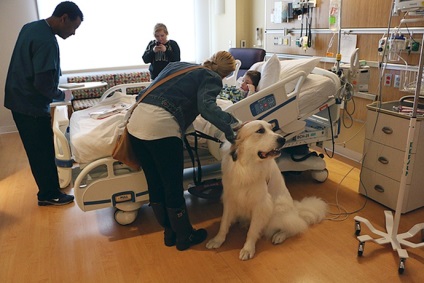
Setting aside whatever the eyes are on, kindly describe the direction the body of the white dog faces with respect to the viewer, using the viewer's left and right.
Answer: facing the viewer and to the left of the viewer

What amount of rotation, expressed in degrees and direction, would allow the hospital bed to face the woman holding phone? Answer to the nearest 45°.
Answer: approximately 135° to its right

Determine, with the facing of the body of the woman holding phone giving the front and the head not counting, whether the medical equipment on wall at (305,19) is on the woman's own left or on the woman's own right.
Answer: on the woman's own left

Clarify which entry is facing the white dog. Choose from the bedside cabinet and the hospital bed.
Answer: the bedside cabinet

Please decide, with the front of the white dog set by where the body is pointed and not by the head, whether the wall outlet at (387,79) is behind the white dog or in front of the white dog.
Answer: behind

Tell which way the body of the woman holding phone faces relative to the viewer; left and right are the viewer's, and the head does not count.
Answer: facing the viewer

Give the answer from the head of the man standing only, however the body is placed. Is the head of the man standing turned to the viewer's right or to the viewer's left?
to the viewer's right

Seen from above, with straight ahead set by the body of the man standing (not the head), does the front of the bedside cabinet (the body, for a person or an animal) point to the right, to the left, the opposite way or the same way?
the opposite way

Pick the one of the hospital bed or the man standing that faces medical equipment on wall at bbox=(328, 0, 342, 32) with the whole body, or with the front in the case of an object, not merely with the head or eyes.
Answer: the man standing

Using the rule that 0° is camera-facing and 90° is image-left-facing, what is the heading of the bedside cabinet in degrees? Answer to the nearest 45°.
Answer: approximately 45°

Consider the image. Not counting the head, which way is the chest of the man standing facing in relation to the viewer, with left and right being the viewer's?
facing to the right of the viewer

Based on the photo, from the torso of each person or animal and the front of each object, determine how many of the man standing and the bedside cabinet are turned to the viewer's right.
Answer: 1

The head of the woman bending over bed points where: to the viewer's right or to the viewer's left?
to the viewer's right

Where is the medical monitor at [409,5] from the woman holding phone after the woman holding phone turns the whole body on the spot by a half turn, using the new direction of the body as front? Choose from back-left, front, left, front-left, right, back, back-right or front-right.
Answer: back-right

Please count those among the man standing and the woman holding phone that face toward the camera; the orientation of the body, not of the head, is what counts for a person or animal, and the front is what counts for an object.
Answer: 1

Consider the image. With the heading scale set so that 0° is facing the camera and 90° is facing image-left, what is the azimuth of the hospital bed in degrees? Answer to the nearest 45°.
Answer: approximately 45°

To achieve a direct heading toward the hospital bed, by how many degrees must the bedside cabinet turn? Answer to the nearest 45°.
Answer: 0° — it already faces it
